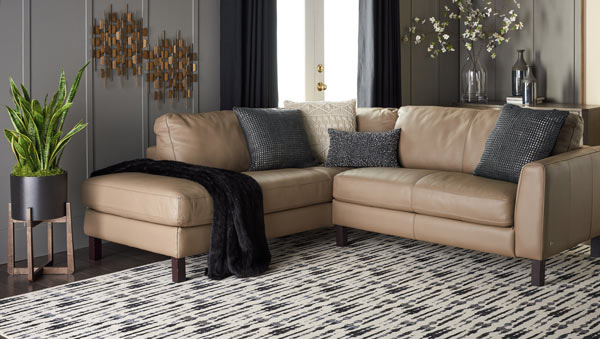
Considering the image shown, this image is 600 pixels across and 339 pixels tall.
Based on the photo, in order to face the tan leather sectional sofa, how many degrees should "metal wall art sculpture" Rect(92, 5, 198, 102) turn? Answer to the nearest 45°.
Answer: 0° — it already faces it

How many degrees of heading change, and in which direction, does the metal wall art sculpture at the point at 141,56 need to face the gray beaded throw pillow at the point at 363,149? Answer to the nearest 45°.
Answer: approximately 45° to its left

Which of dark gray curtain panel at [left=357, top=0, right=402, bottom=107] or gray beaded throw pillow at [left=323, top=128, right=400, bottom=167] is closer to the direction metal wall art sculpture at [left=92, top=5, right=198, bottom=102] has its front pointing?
the gray beaded throw pillow

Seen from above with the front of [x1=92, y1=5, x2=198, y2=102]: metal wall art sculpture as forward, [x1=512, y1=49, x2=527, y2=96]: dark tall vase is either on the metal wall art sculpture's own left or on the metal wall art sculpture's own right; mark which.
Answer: on the metal wall art sculpture's own left

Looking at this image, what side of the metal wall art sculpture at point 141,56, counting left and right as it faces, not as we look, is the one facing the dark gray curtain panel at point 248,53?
left

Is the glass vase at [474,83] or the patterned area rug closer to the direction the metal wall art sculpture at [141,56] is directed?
the patterned area rug

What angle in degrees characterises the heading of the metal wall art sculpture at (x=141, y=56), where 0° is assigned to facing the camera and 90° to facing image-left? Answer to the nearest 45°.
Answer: approximately 315°

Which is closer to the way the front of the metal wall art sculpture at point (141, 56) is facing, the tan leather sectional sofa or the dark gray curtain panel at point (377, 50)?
the tan leather sectional sofa
